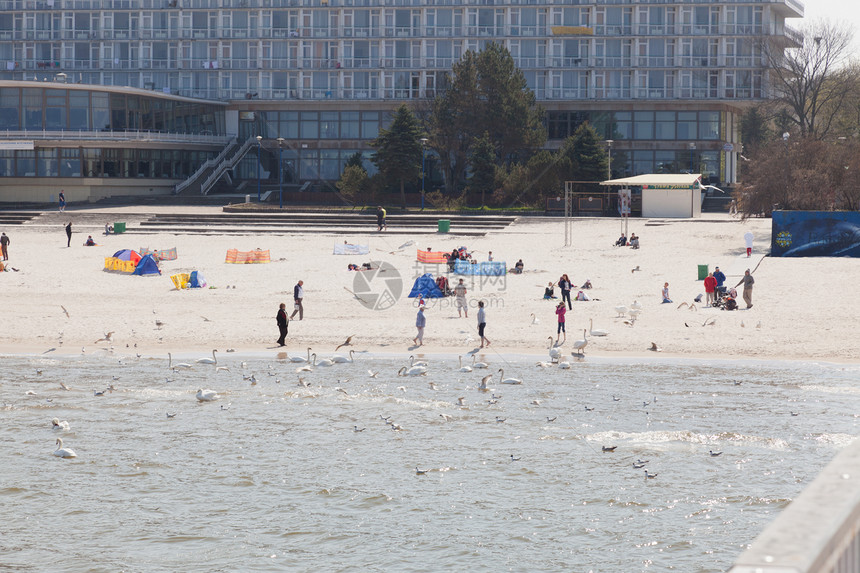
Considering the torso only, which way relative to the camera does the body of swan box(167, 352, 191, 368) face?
to the viewer's left

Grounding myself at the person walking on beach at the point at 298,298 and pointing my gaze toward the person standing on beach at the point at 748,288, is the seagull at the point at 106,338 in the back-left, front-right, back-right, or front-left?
back-right

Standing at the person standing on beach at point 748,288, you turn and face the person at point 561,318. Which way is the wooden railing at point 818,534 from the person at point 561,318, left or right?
left

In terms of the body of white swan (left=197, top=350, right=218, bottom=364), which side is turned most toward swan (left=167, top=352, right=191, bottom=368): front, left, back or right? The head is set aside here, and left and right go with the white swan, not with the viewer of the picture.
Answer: back

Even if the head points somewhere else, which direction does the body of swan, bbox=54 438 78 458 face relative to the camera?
to the viewer's left

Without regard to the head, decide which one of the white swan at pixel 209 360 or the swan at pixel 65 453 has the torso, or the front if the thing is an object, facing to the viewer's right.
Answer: the white swan

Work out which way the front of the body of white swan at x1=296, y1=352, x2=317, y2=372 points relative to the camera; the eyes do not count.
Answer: to the viewer's right
